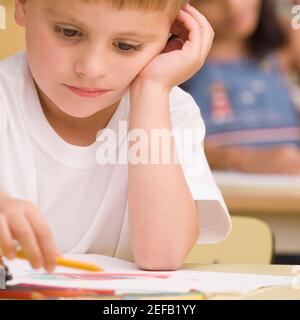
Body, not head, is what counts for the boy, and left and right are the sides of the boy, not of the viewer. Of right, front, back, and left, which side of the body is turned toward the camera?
front

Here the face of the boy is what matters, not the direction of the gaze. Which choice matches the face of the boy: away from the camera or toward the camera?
toward the camera

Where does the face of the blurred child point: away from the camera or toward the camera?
toward the camera

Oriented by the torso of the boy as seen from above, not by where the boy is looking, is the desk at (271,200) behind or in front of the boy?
behind

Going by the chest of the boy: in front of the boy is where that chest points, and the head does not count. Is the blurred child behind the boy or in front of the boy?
behind
